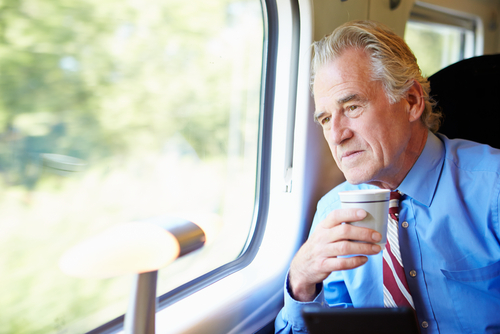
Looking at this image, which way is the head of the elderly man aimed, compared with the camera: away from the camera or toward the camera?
toward the camera

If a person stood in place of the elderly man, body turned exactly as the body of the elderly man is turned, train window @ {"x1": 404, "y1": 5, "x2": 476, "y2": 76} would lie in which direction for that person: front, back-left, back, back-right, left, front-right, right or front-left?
back-right

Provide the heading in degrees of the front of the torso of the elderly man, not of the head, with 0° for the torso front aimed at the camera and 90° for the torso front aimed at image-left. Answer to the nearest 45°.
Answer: approximately 45°
